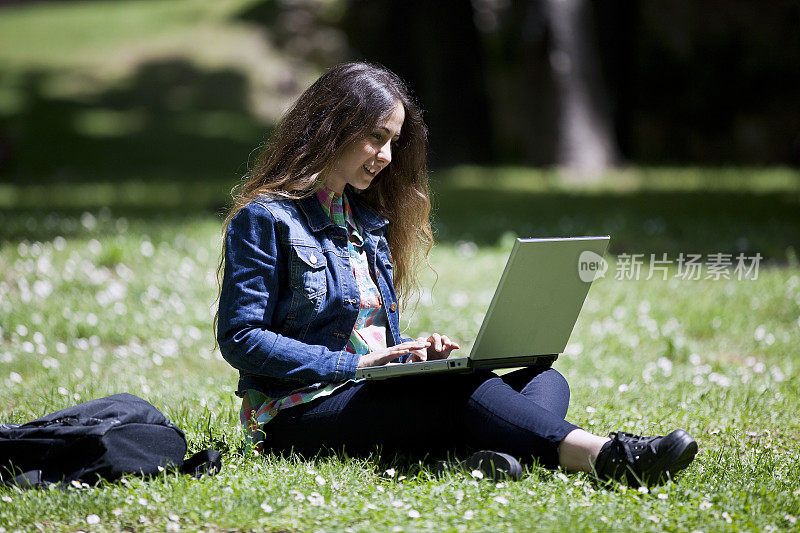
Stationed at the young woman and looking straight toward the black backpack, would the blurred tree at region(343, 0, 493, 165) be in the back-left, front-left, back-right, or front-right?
back-right

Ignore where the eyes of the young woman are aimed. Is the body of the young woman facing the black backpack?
no

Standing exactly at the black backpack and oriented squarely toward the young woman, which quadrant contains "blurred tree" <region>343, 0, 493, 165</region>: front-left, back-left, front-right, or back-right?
front-left

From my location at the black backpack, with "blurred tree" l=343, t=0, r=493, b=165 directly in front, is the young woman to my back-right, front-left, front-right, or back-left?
front-right

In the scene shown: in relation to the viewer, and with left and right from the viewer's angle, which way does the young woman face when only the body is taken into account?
facing the viewer and to the right of the viewer

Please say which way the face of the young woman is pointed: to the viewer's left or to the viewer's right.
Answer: to the viewer's right

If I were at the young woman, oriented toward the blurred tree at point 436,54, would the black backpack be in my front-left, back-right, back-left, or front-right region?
back-left

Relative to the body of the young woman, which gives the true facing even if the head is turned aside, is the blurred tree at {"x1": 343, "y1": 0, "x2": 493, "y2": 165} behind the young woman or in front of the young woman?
behind
